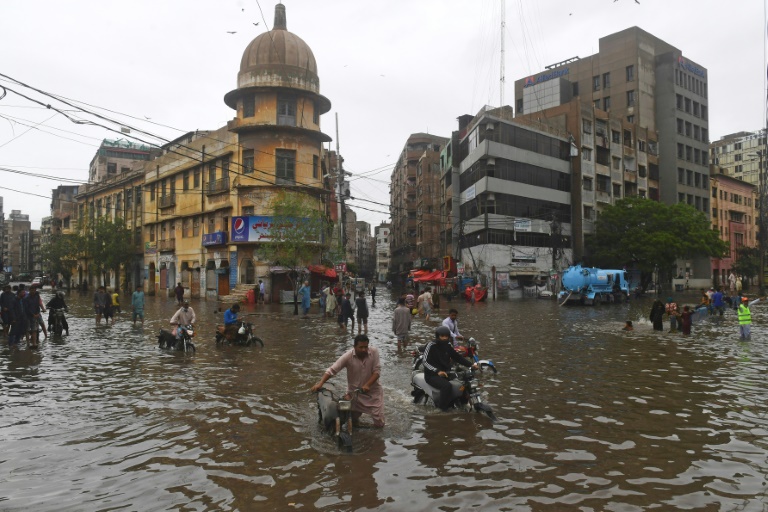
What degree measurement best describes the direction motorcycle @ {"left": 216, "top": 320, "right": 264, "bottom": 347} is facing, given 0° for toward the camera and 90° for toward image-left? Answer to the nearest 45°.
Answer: approximately 270°

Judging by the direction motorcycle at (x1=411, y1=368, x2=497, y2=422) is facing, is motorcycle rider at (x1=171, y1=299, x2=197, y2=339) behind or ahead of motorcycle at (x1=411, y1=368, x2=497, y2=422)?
behind

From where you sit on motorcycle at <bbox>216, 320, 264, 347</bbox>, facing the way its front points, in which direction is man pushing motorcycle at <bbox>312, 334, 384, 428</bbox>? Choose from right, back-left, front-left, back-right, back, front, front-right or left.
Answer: right

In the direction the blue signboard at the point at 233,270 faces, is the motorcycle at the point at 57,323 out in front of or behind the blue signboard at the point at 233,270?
in front

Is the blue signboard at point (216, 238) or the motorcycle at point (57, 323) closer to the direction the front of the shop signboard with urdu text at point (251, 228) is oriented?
the motorcycle

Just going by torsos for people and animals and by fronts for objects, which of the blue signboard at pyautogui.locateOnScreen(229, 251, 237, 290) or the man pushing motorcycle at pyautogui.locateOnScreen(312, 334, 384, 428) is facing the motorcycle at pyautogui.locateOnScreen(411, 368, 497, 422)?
the blue signboard

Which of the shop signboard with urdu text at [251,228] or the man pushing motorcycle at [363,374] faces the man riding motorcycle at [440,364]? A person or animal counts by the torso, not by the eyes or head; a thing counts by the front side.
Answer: the shop signboard with urdu text

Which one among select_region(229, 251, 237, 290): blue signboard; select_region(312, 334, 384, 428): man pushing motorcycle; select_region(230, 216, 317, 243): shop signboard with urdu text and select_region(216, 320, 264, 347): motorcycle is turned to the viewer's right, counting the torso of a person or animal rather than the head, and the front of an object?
the motorcycle
